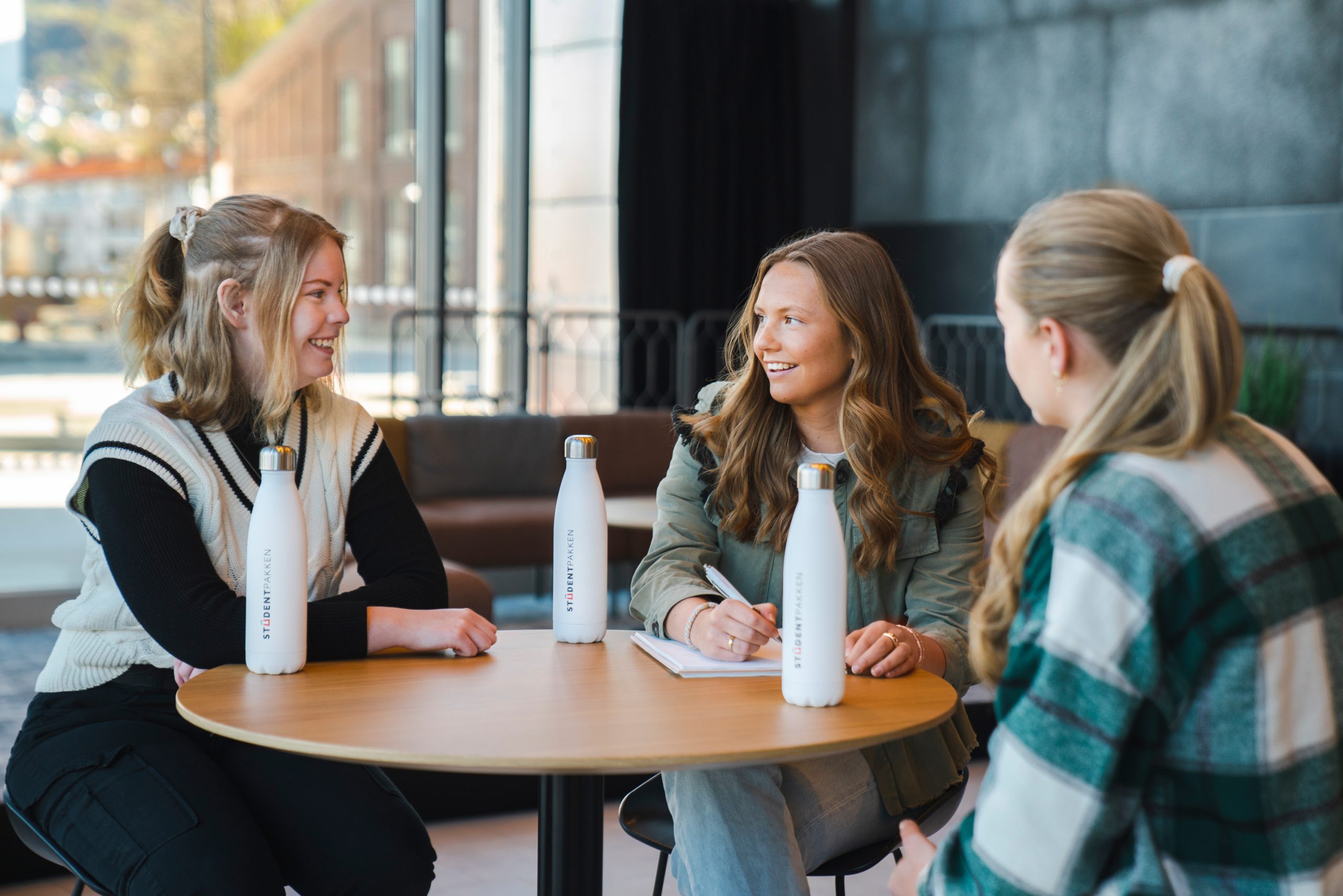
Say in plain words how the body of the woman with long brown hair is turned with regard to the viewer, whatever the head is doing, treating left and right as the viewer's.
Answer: facing the viewer and to the left of the viewer

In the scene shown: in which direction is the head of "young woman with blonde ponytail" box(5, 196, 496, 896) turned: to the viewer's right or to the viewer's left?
to the viewer's right

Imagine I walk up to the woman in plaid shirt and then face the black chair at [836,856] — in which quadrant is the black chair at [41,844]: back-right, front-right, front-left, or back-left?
front-left

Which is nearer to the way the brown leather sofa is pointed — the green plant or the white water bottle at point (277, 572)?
the white water bottle

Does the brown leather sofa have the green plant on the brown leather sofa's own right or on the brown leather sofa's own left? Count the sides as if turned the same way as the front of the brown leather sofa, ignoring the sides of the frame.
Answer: on the brown leather sofa's own left

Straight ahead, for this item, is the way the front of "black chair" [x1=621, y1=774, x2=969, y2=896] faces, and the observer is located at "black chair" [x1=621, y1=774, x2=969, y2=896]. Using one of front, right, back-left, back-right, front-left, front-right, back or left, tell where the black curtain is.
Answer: back-right

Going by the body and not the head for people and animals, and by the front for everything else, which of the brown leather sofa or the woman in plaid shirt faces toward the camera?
the brown leather sofa

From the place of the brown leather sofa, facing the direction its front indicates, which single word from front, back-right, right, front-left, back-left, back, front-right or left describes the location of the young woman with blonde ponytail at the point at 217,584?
front

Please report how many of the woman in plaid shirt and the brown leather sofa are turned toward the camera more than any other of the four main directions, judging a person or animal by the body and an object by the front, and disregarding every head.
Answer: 1

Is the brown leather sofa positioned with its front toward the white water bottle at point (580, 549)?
yes

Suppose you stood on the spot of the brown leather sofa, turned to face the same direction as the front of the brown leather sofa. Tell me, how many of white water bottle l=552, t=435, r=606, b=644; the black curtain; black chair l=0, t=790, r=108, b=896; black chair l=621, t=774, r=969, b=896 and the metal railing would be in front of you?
3

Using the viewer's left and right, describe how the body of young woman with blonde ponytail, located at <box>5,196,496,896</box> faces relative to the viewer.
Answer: facing the viewer and to the right of the viewer

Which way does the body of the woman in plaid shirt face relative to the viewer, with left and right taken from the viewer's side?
facing away from the viewer and to the left of the viewer

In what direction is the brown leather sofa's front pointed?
toward the camera

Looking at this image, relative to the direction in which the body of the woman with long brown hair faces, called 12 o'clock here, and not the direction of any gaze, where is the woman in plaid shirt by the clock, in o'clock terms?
The woman in plaid shirt is roughly at 10 o'clock from the woman with long brown hair.

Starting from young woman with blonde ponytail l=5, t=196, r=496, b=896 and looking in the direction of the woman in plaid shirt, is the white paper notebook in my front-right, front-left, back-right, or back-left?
front-left

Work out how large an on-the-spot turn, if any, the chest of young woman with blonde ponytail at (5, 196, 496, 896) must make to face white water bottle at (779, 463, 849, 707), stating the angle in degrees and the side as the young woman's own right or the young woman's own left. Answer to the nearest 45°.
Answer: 0° — they already face it
